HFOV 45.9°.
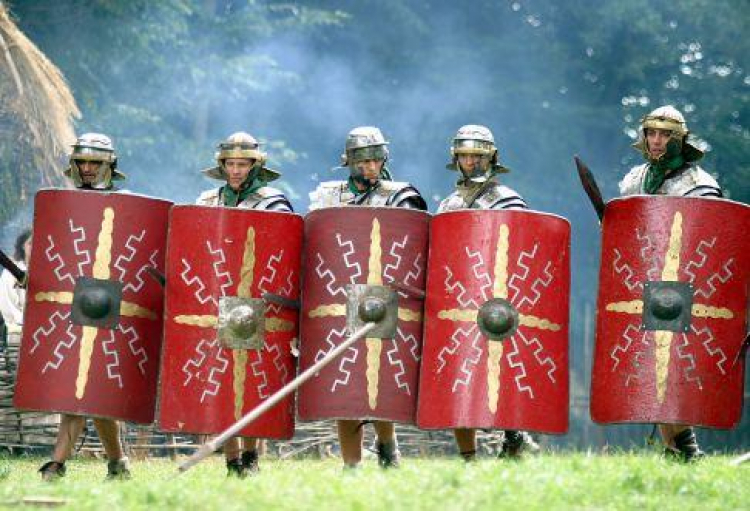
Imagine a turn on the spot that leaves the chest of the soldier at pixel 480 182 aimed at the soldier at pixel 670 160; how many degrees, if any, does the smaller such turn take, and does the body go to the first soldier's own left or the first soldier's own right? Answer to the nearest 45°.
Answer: approximately 90° to the first soldier's own left

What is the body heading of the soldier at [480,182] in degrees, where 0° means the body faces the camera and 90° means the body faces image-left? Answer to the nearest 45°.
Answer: approximately 0°

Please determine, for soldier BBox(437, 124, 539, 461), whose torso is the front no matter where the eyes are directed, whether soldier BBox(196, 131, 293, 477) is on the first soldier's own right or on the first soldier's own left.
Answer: on the first soldier's own right

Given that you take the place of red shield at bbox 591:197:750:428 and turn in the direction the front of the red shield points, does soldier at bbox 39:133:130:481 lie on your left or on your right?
on your right

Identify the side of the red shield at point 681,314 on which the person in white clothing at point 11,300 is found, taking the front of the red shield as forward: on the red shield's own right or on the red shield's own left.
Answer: on the red shield's own right

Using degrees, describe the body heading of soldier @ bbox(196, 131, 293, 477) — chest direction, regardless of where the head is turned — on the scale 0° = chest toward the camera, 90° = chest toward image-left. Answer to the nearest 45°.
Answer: approximately 0°
